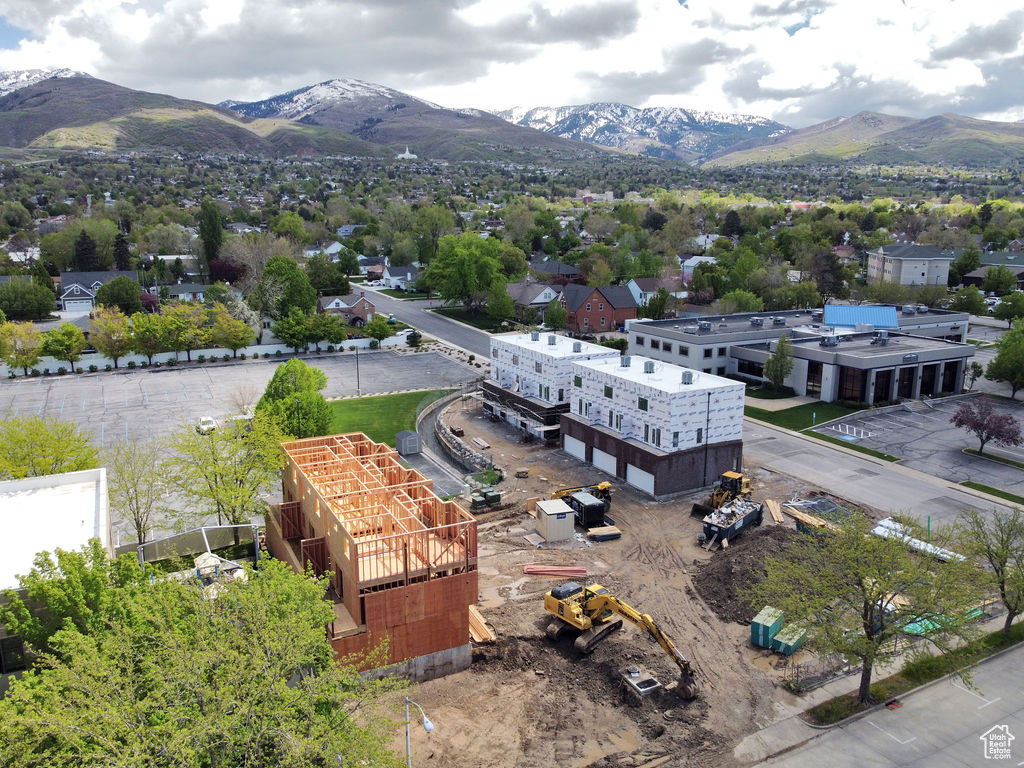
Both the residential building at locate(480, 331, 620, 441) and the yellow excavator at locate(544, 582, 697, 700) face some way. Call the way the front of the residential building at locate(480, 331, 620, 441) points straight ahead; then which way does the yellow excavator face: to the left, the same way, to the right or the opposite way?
to the left

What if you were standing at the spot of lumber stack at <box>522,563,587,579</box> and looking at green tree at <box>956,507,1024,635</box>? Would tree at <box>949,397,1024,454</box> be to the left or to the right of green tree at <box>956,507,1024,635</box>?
left

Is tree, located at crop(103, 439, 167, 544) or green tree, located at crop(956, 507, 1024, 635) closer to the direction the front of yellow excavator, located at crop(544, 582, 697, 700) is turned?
the green tree

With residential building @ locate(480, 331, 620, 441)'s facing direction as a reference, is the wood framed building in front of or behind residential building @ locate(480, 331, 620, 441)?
in front

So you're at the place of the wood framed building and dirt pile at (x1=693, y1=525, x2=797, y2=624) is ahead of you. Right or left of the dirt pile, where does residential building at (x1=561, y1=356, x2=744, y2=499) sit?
left

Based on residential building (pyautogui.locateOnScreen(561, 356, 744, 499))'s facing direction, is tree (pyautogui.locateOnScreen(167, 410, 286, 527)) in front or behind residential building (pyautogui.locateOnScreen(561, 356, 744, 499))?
in front

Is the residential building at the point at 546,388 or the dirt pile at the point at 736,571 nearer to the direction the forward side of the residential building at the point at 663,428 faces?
the dirt pile

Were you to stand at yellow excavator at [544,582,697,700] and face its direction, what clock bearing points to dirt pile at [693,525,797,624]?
The dirt pile is roughly at 9 o'clock from the yellow excavator.

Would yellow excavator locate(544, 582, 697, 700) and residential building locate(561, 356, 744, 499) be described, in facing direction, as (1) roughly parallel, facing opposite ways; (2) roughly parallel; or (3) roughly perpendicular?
roughly perpendicular

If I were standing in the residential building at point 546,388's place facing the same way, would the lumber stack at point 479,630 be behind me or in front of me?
in front

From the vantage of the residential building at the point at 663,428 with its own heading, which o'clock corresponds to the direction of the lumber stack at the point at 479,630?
The lumber stack is roughly at 11 o'clock from the residential building.
